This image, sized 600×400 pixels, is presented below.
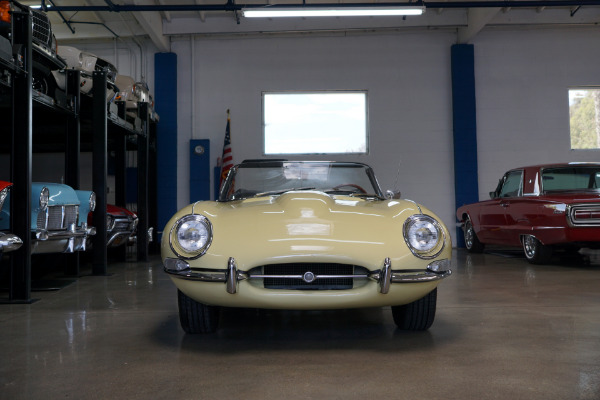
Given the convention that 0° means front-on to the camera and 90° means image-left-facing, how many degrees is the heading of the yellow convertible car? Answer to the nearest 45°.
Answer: approximately 0°

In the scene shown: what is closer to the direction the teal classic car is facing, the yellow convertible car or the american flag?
the yellow convertible car

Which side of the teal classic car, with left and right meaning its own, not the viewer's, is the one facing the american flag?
left

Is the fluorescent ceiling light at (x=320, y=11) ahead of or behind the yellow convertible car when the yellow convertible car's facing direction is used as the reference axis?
behind

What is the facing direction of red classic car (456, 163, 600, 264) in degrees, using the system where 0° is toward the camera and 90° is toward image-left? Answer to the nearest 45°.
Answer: approximately 135°

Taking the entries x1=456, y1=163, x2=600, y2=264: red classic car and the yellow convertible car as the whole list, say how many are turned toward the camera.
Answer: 1

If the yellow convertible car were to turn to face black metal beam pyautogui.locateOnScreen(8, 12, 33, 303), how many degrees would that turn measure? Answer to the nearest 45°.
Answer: approximately 135° to its right
